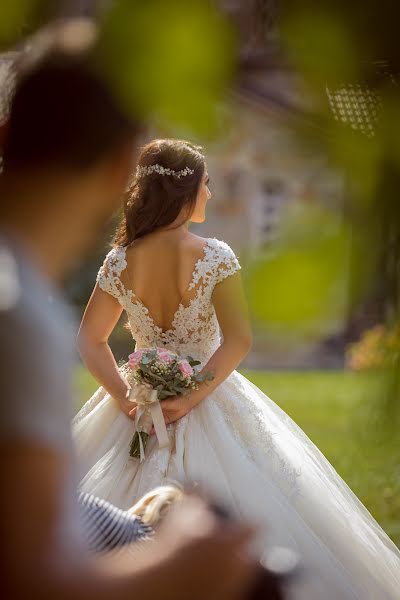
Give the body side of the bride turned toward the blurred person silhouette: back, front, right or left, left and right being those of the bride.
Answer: back

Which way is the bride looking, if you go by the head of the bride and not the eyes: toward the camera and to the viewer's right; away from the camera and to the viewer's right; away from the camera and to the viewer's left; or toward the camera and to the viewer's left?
away from the camera and to the viewer's right

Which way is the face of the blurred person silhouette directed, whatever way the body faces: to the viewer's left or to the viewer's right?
to the viewer's right

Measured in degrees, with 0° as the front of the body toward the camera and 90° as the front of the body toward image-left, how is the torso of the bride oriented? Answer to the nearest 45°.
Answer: approximately 180°
